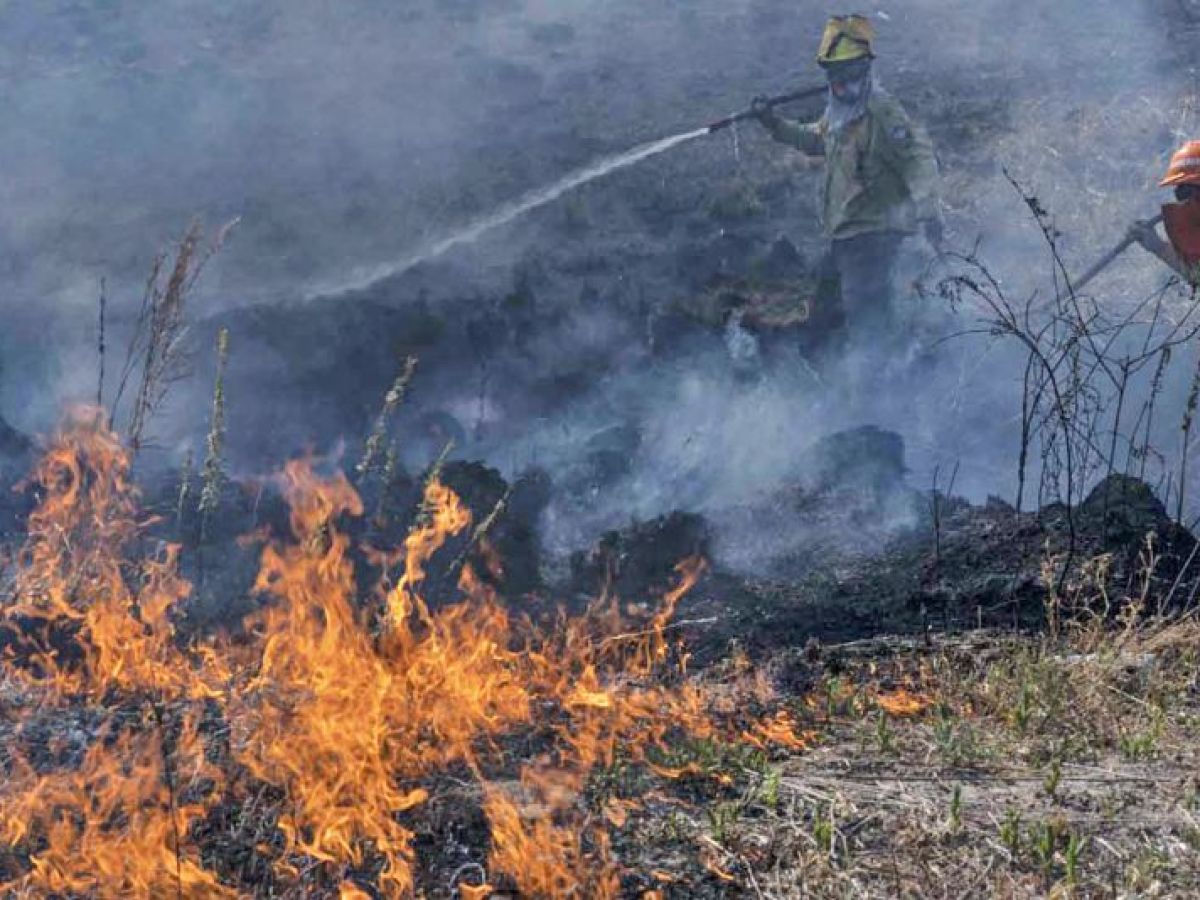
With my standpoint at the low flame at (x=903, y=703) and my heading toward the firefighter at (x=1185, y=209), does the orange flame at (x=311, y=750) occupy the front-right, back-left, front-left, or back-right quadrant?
back-left

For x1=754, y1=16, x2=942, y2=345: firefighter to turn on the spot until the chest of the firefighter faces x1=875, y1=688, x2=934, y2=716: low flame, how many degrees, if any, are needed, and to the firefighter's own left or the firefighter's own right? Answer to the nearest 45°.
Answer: approximately 45° to the firefighter's own left

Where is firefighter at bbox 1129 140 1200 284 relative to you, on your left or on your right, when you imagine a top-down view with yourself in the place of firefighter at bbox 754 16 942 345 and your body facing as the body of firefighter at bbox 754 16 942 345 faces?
on your left

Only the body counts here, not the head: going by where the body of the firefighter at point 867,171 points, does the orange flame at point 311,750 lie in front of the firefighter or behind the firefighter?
in front

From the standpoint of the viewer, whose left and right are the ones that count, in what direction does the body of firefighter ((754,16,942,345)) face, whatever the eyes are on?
facing the viewer and to the left of the viewer
